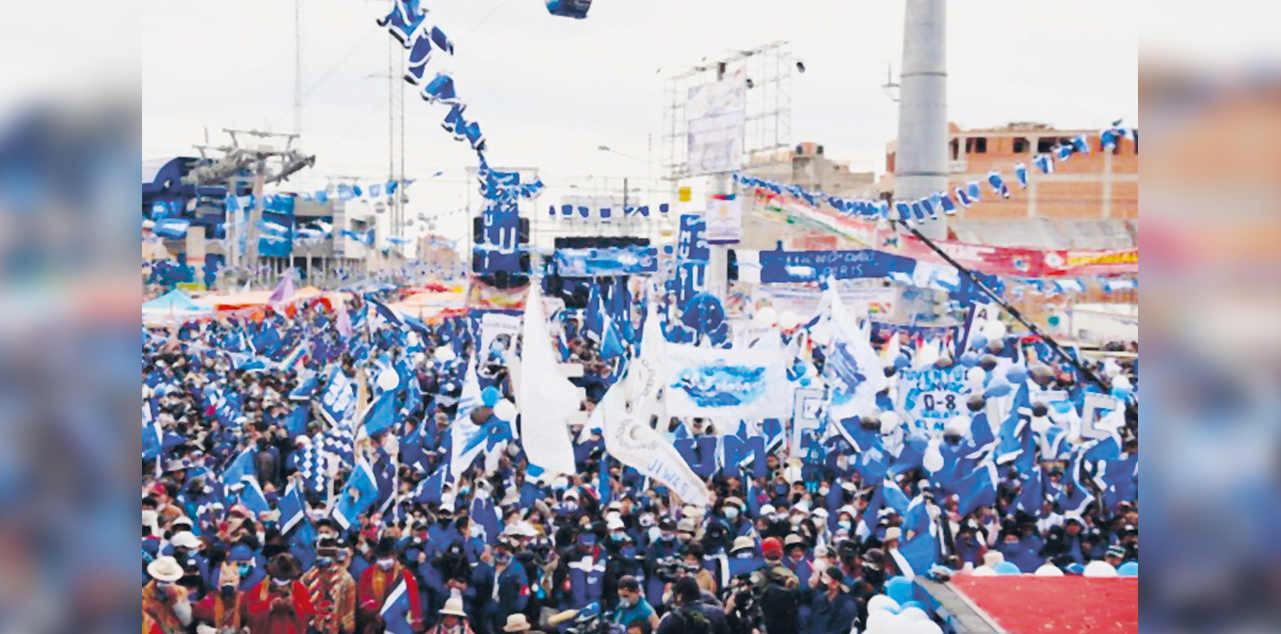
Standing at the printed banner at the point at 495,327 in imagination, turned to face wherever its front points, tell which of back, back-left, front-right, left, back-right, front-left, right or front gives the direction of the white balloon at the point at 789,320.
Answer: back-left

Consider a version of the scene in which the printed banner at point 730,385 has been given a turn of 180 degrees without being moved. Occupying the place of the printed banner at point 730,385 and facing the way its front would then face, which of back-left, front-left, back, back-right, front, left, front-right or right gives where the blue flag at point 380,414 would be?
left

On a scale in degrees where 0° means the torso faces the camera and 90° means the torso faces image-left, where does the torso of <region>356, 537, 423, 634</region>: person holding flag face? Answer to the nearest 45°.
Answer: approximately 0°

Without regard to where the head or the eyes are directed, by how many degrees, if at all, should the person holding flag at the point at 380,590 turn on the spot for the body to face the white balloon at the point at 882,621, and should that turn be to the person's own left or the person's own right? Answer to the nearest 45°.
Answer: approximately 45° to the person's own left

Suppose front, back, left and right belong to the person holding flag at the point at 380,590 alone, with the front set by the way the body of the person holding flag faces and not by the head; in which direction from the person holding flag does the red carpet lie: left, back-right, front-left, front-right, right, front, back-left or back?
front-left

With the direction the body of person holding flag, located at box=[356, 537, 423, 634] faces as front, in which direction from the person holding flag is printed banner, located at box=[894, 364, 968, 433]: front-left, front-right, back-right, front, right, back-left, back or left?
back-left

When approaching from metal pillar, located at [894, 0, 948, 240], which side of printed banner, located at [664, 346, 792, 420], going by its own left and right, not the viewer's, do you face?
back

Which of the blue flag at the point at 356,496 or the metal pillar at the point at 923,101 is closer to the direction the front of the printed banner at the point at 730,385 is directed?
the blue flag

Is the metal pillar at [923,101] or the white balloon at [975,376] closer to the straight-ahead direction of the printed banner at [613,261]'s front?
the white balloon

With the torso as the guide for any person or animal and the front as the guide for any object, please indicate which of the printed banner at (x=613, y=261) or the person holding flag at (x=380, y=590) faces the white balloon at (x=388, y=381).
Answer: the printed banner

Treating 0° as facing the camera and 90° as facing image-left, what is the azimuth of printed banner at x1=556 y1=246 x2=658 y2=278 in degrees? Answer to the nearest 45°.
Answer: approximately 0°
